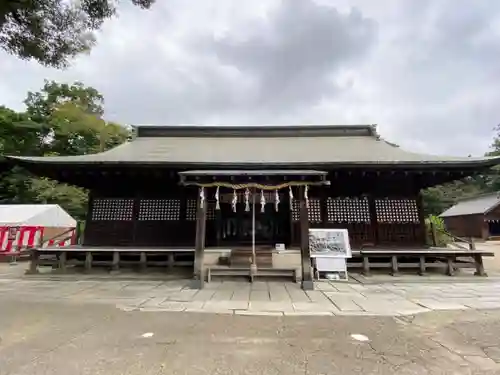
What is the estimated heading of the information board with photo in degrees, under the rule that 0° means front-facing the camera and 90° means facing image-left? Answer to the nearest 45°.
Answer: approximately 0°

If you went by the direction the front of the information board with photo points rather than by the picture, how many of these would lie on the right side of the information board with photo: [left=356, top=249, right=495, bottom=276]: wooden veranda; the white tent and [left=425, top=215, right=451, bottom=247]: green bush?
1

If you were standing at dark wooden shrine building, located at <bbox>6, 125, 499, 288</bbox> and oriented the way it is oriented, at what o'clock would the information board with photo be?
The information board with photo is roughly at 10 o'clock from the dark wooden shrine building.

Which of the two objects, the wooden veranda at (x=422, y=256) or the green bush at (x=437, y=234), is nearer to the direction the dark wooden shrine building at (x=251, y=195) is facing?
the wooden veranda

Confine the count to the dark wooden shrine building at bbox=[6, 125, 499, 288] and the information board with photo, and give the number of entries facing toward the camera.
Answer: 2

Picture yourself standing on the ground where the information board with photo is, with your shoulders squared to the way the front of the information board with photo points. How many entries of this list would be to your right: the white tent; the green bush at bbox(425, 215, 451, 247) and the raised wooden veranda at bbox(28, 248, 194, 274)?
2

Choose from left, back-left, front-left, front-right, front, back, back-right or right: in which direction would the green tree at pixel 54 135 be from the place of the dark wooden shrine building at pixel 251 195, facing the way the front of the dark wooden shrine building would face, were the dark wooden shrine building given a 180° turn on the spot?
front-left

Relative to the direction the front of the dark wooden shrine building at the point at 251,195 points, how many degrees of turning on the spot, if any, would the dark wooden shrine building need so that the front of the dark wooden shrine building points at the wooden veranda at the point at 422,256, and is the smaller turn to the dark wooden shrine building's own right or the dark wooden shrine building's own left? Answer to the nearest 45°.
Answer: approximately 90° to the dark wooden shrine building's own left

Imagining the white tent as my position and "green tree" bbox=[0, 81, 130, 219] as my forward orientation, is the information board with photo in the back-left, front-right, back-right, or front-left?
back-right

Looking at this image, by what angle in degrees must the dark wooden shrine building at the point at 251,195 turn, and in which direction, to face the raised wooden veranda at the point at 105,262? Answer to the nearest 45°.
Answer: approximately 90° to its right

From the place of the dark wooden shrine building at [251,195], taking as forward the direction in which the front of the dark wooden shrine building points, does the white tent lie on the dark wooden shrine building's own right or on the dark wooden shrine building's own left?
on the dark wooden shrine building's own right

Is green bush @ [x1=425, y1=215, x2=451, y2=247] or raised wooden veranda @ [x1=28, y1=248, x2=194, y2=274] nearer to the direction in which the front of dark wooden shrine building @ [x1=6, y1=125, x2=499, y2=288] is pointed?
the raised wooden veranda
